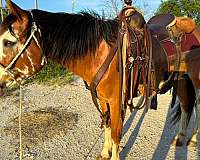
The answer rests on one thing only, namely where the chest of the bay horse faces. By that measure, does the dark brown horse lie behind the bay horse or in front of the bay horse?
behind

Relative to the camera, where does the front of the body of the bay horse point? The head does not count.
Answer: to the viewer's left
